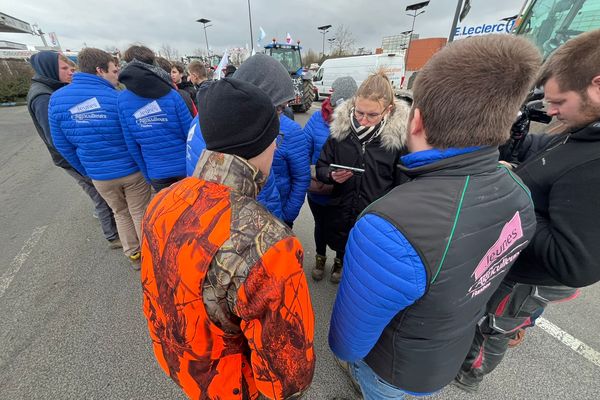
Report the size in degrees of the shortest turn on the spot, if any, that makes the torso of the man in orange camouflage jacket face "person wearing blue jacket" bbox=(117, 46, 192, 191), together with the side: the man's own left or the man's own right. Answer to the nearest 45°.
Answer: approximately 45° to the man's own left

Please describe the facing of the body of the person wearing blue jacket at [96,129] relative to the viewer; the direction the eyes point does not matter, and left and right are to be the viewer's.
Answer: facing away from the viewer and to the right of the viewer

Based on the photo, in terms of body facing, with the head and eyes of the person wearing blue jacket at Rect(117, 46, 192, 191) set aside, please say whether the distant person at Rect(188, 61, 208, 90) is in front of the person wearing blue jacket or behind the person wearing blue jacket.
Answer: in front

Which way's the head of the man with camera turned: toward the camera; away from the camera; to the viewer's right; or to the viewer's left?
to the viewer's left

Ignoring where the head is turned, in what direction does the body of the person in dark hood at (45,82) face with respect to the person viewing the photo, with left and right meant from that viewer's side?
facing to the right of the viewer

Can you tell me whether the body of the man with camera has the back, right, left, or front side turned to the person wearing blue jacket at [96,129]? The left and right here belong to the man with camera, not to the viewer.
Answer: front

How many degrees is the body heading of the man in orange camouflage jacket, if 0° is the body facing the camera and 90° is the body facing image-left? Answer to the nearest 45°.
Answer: approximately 225°

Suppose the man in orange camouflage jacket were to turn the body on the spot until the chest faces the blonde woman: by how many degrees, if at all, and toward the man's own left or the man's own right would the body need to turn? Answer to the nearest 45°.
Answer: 0° — they already face them

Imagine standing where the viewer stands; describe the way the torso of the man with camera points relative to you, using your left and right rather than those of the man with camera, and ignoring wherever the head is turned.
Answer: facing to the left of the viewer

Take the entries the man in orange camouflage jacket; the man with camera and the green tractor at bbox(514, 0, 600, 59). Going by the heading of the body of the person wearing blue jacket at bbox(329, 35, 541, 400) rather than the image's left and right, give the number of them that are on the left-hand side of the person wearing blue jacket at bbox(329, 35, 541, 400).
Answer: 1

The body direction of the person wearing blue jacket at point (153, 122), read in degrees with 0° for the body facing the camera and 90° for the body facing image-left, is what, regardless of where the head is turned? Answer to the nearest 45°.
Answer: approximately 180°
